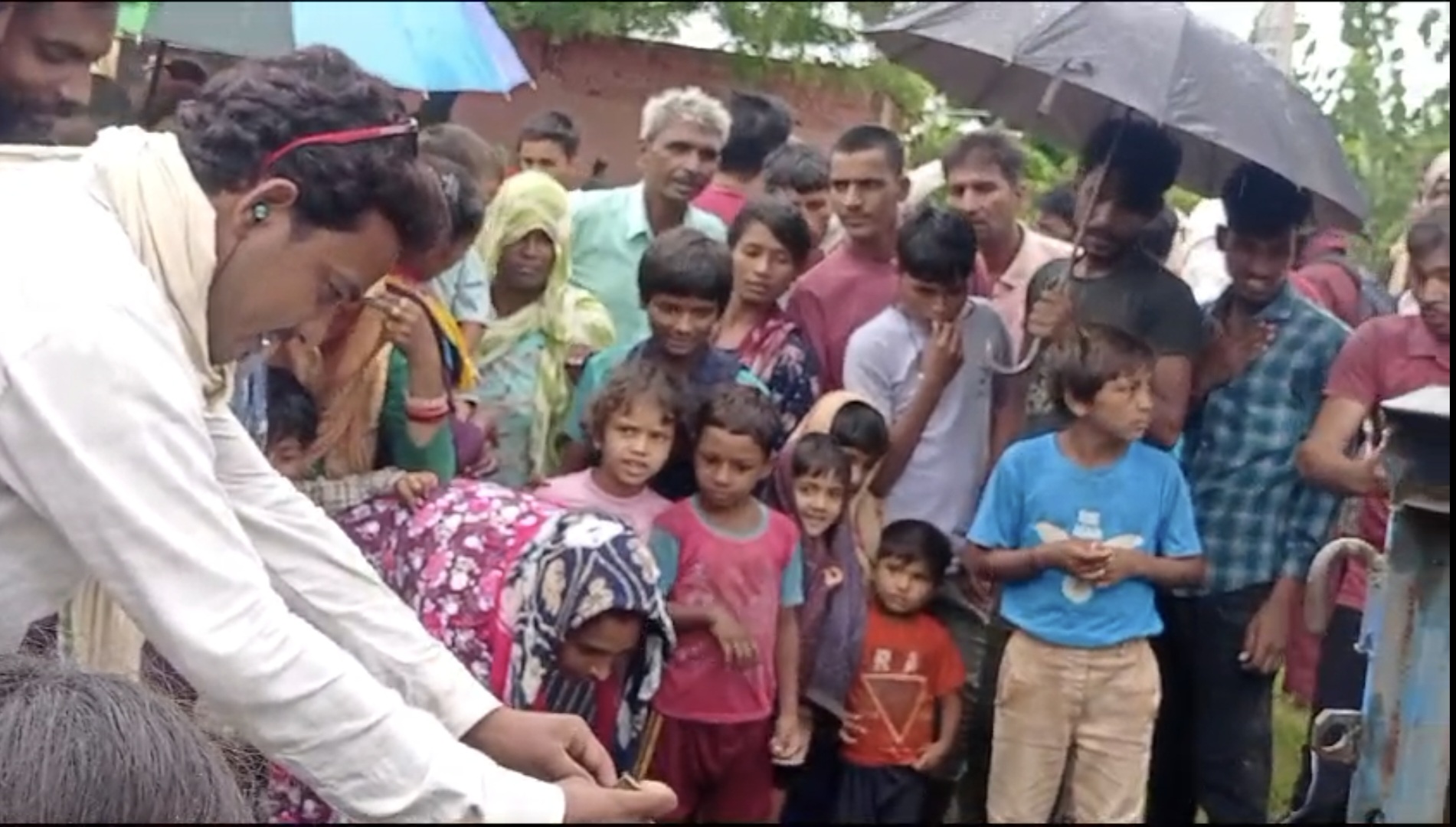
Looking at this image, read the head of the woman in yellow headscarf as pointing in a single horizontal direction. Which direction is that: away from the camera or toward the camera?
toward the camera

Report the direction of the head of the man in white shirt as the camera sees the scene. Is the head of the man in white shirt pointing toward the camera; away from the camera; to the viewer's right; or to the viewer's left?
to the viewer's right

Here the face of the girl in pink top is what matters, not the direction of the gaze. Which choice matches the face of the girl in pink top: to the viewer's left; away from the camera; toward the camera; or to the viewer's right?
toward the camera

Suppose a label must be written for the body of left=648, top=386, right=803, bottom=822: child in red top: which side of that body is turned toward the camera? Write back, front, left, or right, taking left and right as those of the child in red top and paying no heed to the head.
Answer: front

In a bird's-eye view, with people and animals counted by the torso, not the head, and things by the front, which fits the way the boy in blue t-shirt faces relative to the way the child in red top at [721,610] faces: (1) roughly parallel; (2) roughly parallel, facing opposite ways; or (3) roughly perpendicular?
roughly parallel

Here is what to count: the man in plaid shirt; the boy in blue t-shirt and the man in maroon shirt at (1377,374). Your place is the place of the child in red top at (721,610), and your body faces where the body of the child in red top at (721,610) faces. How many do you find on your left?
3

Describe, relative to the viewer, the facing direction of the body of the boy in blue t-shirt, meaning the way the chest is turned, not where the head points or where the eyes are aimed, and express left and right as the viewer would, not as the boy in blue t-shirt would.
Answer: facing the viewer

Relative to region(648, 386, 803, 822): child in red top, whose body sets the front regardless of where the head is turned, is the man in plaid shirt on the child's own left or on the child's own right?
on the child's own left

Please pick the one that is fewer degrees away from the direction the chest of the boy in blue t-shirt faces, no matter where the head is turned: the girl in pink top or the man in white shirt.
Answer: the man in white shirt

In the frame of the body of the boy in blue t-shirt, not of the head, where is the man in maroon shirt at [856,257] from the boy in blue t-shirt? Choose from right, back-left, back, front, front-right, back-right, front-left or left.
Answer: back-right

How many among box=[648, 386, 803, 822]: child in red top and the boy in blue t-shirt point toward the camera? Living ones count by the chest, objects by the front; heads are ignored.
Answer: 2

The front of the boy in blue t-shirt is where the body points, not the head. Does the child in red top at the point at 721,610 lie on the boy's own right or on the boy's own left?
on the boy's own right

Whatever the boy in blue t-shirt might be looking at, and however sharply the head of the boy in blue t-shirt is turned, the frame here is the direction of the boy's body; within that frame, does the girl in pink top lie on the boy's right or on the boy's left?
on the boy's right

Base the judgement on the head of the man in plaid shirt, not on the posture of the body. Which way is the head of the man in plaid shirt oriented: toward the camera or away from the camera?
toward the camera
